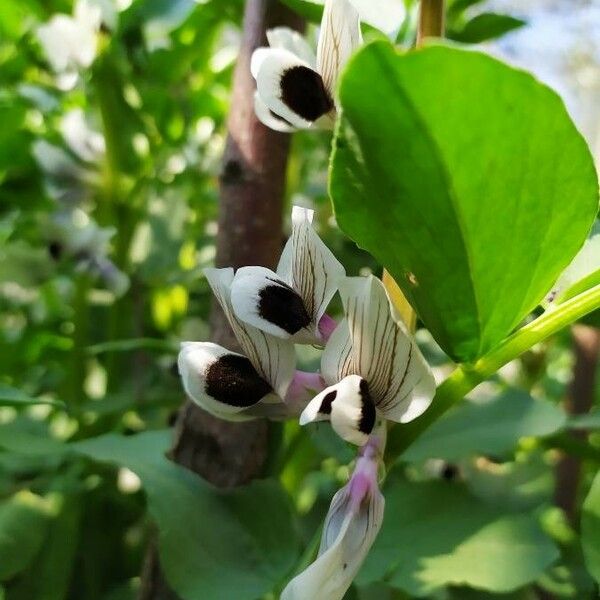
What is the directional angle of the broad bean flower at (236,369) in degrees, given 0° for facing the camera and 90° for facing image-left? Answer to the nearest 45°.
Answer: approximately 90°
